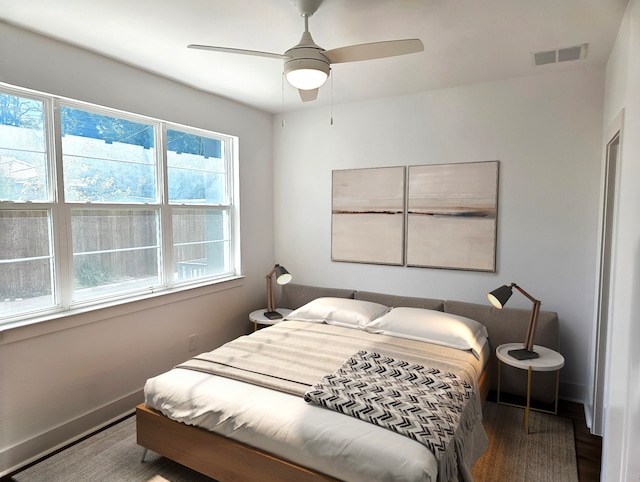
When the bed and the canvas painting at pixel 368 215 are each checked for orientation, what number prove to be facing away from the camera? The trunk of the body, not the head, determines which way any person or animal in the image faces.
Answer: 0

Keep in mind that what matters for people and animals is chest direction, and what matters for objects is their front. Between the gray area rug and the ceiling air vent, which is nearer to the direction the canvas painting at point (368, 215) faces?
the gray area rug

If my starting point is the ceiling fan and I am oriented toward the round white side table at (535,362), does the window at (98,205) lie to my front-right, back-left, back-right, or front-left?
back-left

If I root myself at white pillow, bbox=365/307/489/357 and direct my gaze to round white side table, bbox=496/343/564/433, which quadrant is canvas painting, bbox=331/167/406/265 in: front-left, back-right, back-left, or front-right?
back-left

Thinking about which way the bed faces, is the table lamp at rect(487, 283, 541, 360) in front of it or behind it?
behind

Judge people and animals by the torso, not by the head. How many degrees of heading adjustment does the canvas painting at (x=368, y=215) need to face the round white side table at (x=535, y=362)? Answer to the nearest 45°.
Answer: approximately 90° to its left

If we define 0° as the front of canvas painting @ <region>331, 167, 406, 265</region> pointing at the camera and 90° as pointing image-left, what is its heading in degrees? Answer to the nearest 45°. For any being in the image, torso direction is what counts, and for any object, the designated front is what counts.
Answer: approximately 45°
